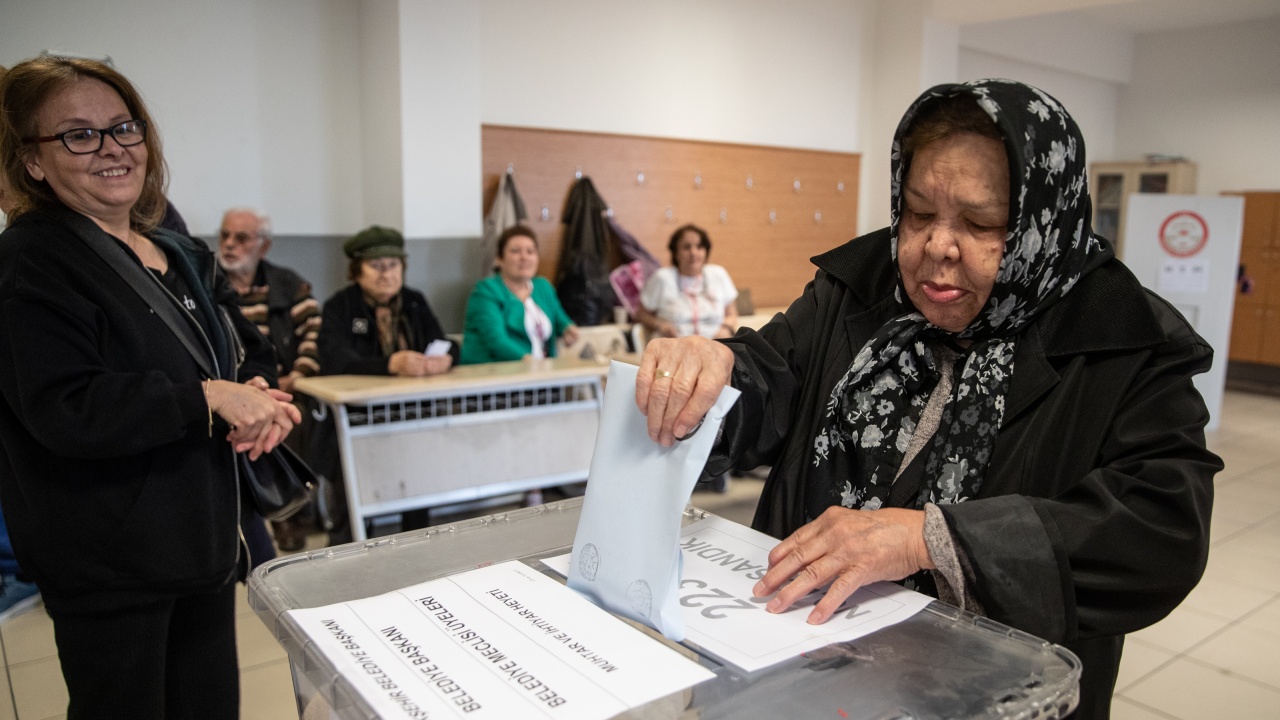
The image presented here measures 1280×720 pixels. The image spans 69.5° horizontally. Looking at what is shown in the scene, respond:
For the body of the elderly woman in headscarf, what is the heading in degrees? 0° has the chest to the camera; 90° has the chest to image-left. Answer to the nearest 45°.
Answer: approximately 45°

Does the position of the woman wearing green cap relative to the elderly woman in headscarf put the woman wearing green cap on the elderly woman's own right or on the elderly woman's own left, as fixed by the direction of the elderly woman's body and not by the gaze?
on the elderly woman's own right

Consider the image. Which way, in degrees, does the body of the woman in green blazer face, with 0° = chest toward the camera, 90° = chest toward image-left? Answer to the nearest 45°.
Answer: approximately 315°

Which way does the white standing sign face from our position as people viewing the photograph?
facing the viewer

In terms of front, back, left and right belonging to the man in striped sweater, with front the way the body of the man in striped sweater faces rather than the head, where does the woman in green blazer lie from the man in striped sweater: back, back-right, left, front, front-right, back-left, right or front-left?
back-left

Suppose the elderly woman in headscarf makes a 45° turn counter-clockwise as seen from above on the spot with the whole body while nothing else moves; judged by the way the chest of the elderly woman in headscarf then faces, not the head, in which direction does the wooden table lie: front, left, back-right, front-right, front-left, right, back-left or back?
back-right

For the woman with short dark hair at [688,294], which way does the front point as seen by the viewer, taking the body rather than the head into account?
toward the camera

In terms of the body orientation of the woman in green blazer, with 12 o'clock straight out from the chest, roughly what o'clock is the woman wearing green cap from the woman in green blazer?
The woman wearing green cap is roughly at 3 o'clock from the woman in green blazer.

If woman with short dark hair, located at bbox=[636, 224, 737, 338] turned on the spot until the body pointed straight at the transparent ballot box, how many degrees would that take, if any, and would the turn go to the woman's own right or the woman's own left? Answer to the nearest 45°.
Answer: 0° — they already face it

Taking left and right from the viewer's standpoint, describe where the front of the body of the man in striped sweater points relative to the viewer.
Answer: facing the viewer and to the left of the viewer

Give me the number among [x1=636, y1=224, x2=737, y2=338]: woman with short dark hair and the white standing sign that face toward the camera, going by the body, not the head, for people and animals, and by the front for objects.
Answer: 2

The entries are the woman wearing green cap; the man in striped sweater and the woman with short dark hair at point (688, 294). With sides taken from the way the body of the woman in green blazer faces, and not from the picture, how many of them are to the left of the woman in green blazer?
1
